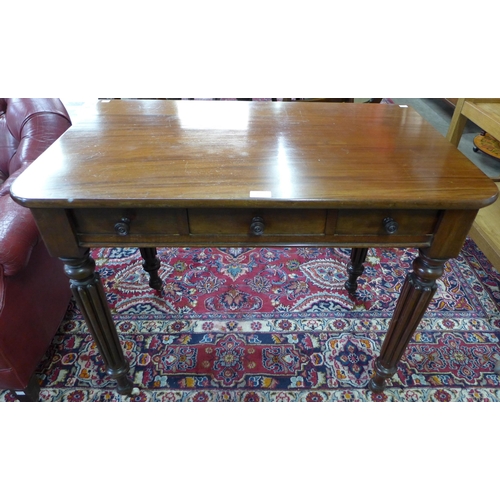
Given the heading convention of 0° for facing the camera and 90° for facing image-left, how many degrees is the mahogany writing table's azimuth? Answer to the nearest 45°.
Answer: approximately 0°

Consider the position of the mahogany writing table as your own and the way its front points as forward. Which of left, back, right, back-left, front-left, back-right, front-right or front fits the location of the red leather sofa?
right
